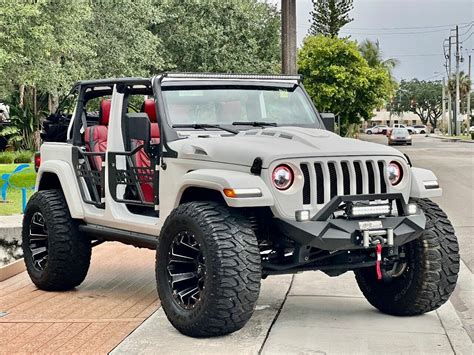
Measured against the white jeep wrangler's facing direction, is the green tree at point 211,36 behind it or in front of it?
behind

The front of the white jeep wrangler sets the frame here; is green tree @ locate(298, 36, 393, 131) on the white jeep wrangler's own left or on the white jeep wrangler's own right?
on the white jeep wrangler's own left

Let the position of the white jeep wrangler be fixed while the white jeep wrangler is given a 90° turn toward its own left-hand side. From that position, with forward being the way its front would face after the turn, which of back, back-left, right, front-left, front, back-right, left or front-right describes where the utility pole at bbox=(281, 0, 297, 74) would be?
front-left

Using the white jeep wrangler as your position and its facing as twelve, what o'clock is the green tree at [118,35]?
The green tree is roughly at 7 o'clock from the white jeep wrangler.

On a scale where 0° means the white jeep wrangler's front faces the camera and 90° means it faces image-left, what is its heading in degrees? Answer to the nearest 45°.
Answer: approximately 315°
